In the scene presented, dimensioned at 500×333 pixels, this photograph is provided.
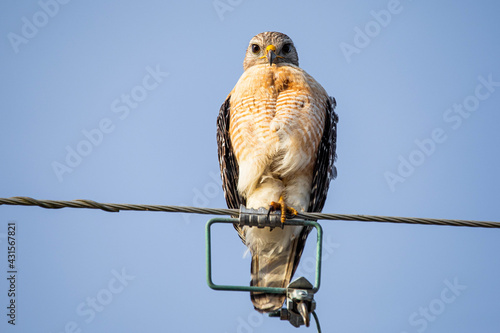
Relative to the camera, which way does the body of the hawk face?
toward the camera
